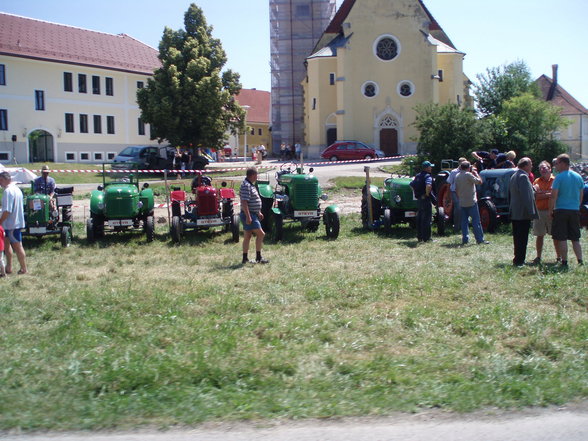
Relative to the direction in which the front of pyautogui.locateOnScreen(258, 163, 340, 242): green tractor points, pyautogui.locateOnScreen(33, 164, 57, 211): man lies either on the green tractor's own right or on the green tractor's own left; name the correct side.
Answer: on the green tractor's own right

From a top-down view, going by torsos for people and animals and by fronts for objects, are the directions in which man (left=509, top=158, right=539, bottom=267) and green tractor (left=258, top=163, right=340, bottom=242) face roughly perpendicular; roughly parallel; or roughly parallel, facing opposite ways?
roughly perpendicular

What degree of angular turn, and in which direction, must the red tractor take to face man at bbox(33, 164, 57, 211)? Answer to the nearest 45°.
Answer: approximately 90° to its right

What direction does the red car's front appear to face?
to the viewer's right

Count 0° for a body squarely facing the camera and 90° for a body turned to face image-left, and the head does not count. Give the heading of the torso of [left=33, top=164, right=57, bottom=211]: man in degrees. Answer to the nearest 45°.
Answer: approximately 0°

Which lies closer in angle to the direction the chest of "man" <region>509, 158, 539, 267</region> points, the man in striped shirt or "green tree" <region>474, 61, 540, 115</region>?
the green tree

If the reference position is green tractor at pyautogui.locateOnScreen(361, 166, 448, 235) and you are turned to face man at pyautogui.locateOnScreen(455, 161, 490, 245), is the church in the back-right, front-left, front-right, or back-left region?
back-left

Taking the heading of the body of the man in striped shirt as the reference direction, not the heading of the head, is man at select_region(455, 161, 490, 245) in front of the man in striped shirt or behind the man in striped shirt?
in front
